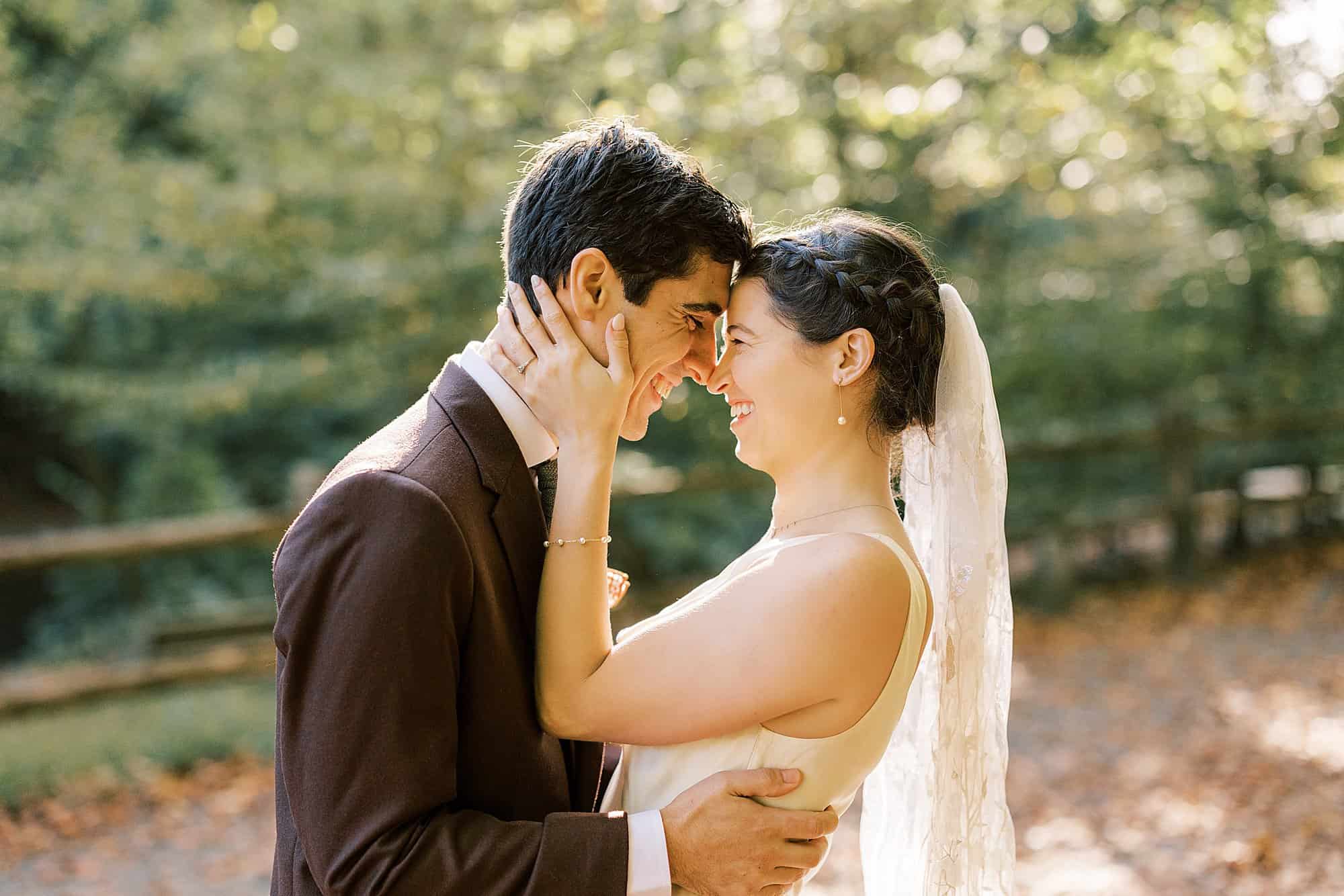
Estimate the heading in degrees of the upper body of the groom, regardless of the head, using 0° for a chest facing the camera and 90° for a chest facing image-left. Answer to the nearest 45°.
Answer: approximately 270°

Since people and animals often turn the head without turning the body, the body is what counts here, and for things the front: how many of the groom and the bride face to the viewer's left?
1

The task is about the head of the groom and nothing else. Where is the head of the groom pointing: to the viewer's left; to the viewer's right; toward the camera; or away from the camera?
to the viewer's right

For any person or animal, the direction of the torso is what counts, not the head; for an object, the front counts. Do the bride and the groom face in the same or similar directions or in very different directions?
very different directions

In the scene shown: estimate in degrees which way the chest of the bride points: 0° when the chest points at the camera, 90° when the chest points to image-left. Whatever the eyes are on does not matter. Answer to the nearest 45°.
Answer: approximately 90°
